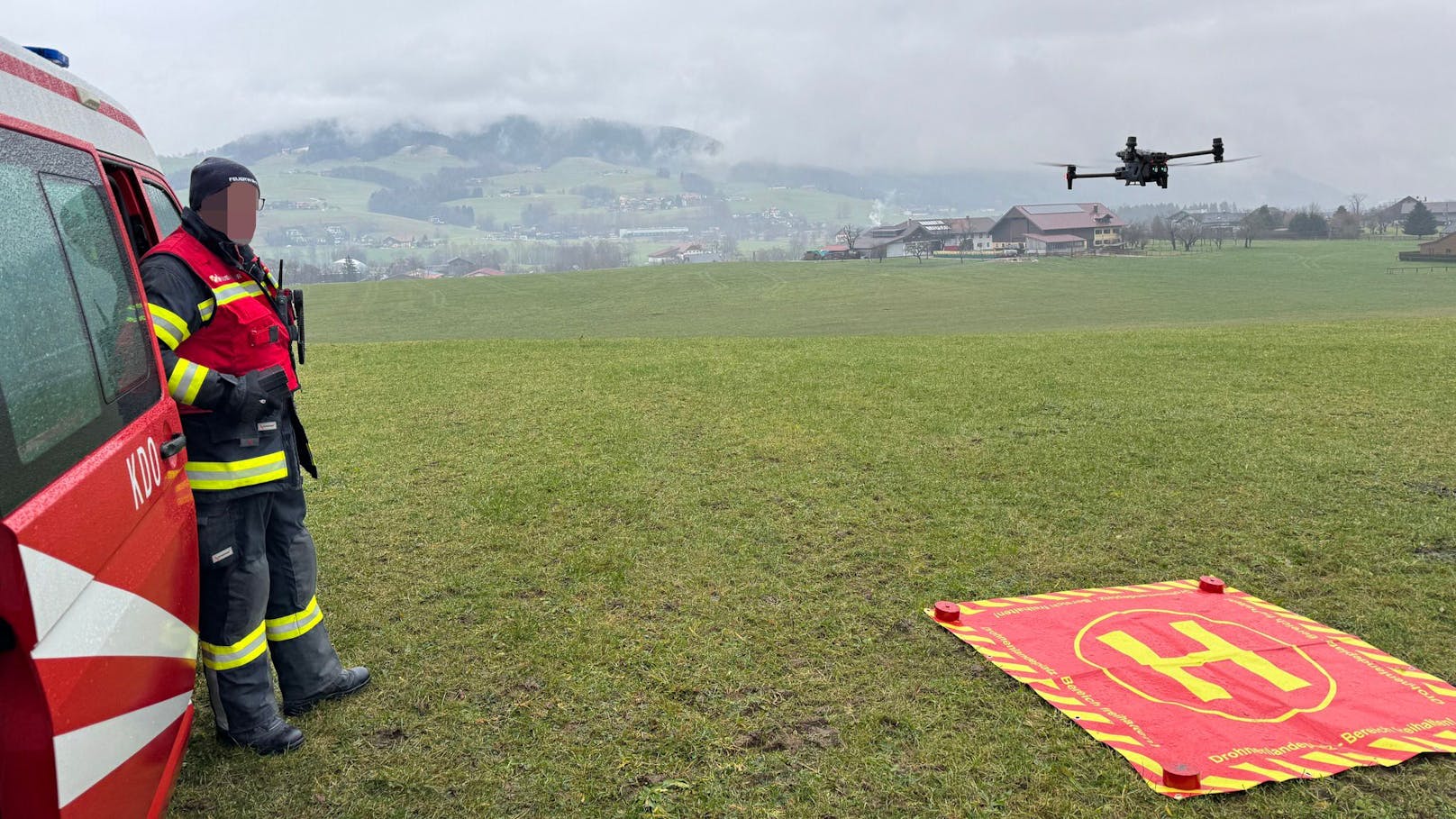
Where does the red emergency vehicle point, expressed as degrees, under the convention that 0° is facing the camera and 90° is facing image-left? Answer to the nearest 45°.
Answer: approximately 225°

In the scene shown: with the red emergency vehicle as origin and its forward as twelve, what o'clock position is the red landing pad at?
The red landing pad is roughly at 2 o'clock from the red emergency vehicle.

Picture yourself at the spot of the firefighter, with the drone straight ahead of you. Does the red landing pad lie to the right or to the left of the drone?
right

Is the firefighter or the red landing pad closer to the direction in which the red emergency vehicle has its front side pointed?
the firefighter
